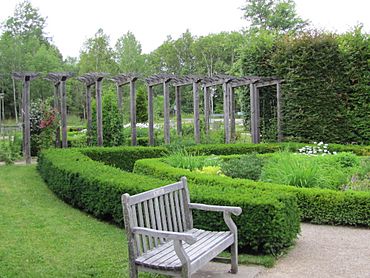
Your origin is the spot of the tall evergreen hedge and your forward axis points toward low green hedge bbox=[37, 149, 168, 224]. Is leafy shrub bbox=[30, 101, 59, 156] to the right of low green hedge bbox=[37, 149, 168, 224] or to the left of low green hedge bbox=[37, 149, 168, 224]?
right

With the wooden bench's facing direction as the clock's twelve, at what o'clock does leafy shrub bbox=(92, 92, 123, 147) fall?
The leafy shrub is roughly at 7 o'clock from the wooden bench.

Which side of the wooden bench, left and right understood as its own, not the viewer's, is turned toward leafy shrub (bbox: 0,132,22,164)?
back

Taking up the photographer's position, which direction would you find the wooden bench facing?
facing the viewer and to the right of the viewer

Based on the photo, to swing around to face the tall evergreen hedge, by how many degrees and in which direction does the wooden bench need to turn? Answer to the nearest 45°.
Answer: approximately 90° to its left

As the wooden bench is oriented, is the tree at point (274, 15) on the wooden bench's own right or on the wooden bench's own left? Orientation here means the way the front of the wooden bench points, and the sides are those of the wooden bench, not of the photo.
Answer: on the wooden bench's own left

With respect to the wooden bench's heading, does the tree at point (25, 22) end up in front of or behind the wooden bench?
behind

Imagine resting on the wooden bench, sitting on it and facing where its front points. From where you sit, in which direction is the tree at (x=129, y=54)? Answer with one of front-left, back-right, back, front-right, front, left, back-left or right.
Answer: back-left

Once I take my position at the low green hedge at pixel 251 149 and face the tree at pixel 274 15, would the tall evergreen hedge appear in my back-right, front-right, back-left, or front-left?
front-right

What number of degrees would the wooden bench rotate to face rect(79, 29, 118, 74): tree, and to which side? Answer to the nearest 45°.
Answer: approximately 135° to its left
